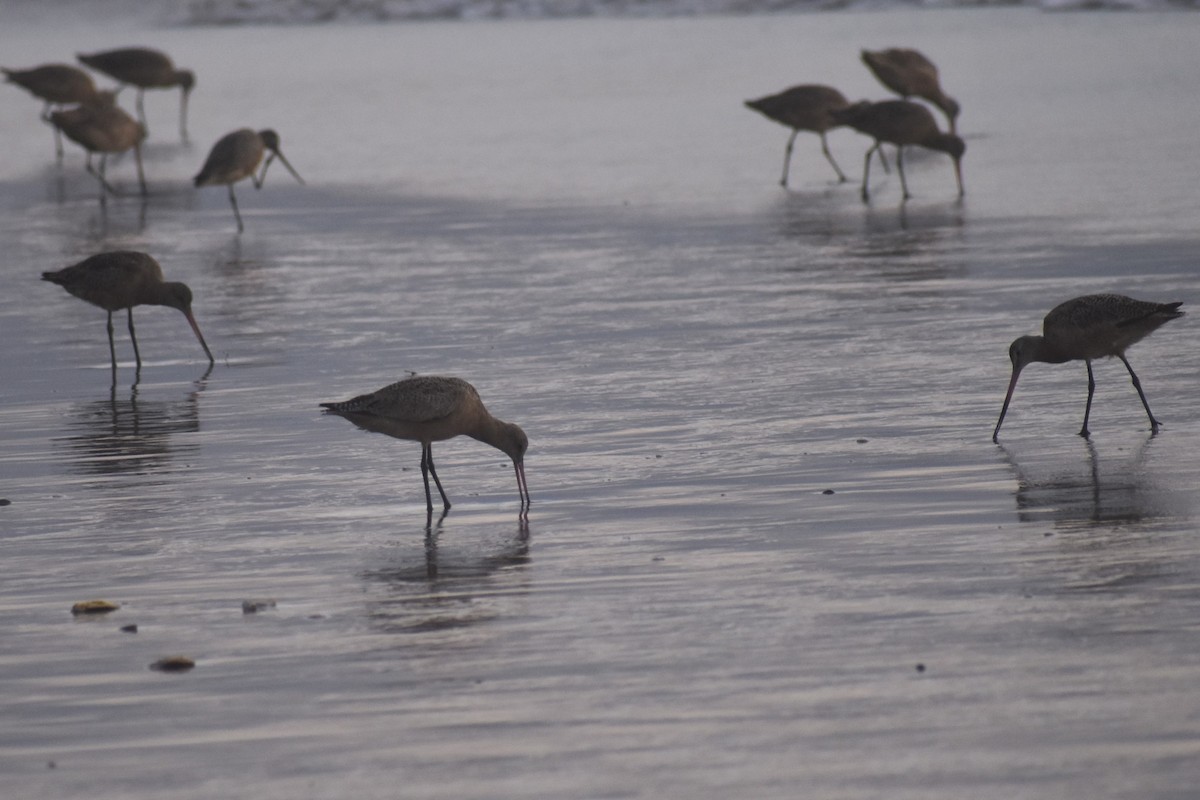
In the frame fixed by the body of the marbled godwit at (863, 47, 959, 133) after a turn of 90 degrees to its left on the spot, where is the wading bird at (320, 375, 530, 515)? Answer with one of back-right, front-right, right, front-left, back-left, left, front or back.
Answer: back

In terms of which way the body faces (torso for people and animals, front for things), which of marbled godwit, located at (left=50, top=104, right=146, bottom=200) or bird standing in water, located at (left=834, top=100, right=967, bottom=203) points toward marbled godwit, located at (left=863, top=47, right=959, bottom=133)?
marbled godwit, located at (left=50, top=104, right=146, bottom=200)

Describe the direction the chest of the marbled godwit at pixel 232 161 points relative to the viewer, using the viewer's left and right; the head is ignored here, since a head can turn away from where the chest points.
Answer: facing to the right of the viewer

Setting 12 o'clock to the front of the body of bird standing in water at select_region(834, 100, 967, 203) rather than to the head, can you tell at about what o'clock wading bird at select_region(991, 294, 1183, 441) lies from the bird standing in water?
The wading bird is roughly at 3 o'clock from the bird standing in water.

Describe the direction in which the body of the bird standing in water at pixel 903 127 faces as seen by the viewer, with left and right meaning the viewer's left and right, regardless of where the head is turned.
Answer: facing to the right of the viewer

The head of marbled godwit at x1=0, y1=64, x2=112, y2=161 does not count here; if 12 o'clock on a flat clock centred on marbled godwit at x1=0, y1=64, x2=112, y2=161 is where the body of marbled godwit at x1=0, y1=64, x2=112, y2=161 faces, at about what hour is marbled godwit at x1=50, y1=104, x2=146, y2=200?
marbled godwit at x1=50, y1=104, x2=146, y2=200 is roughly at 3 o'clock from marbled godwit at x1=0, y1=64, x2=112, y2=161.

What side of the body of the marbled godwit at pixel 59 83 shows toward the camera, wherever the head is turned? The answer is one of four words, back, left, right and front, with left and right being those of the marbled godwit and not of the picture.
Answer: right

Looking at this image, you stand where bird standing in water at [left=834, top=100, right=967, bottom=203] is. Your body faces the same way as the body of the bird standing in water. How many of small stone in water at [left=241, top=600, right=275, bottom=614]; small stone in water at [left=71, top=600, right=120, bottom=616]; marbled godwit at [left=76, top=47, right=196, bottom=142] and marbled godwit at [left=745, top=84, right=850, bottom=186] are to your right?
2

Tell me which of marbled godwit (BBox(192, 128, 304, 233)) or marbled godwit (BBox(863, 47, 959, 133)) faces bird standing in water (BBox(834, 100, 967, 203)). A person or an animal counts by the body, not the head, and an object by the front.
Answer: marbled godwit (BBox(192, 128, 304, 233))

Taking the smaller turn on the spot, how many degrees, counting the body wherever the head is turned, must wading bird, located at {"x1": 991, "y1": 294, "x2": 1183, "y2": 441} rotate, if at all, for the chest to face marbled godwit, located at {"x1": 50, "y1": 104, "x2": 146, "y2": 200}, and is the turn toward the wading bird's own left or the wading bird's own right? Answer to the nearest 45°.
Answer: approximately 45° to the wading bird's own right

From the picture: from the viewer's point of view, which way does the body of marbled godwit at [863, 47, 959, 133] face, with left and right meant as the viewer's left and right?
facing to the right of the viewer

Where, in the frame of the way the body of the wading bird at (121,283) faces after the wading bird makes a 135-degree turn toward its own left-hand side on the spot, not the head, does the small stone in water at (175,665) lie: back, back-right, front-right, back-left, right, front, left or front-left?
back-left

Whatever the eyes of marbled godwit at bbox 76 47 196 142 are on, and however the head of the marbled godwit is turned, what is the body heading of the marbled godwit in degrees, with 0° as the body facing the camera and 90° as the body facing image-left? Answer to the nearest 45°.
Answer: approximately 270°

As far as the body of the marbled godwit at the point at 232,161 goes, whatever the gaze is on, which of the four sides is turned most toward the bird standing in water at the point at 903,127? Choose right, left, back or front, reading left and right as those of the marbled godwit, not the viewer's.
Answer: front
